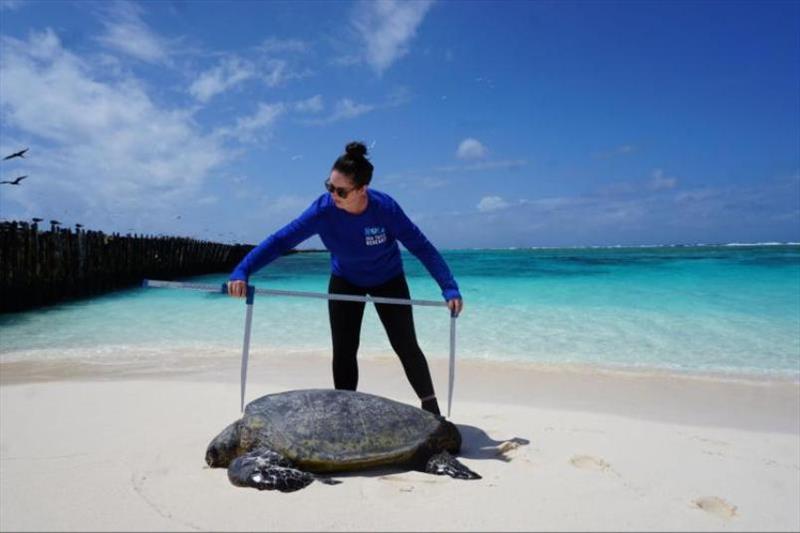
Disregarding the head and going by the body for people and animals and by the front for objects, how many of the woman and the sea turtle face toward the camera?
1

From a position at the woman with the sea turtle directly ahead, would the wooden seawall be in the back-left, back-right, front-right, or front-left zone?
back-right

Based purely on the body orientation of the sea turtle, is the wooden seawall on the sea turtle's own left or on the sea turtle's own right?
on the sea turtle's own right

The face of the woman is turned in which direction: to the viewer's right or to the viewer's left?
to the viewer's left

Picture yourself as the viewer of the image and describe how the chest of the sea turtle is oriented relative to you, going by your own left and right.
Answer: facing to the left of the viewer

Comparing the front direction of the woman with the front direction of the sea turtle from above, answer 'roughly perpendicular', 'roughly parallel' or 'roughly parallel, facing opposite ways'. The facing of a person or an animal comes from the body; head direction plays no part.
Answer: roughly perpendicular
